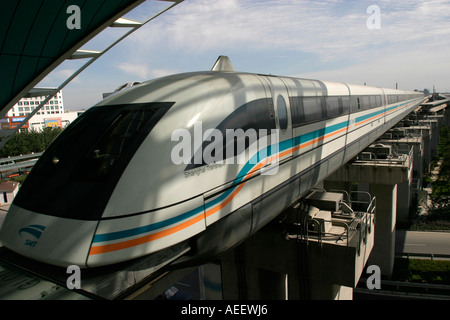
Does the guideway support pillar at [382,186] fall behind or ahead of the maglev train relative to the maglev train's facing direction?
behind

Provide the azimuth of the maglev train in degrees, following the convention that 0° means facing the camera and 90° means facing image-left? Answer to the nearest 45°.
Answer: approximately 45°

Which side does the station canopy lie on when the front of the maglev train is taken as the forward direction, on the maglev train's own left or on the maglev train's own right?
on the maglev train's own right
